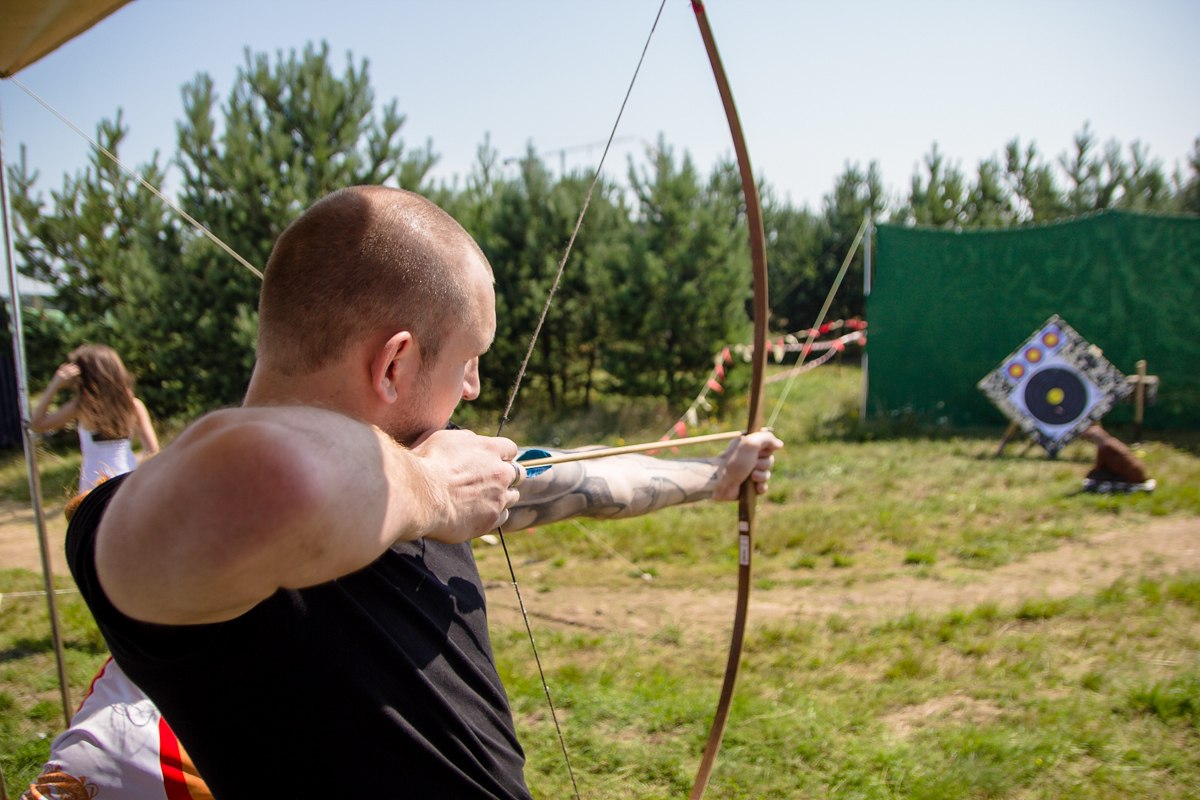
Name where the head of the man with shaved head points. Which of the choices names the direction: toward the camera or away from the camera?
away from the camera

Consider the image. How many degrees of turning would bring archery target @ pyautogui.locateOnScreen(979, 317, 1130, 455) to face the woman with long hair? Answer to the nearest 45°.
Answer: approximately 45° to its right

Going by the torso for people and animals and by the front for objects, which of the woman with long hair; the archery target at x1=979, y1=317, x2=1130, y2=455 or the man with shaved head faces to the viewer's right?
the man with shaved head

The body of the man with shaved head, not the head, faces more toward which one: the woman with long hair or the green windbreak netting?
the green windbreak netting

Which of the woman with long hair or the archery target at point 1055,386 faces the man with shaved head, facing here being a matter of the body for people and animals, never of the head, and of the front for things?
the archery target

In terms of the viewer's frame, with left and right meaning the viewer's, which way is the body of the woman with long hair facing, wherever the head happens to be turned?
facing away from the viewer

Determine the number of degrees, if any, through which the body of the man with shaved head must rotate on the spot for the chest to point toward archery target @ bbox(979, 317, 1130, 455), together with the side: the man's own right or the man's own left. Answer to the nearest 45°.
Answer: approximately 45° to the man's own left

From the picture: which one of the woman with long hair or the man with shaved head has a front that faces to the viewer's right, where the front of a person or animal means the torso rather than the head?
the man with shaved head

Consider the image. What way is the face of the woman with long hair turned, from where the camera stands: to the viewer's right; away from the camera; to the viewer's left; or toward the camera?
away from the camera

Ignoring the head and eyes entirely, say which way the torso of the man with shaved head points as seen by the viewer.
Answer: to the viewer's right

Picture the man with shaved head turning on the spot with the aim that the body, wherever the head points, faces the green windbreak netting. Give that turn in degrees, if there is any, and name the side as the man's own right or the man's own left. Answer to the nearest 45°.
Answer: approximately 45° to the man's own left
